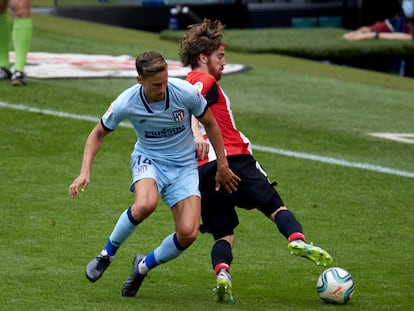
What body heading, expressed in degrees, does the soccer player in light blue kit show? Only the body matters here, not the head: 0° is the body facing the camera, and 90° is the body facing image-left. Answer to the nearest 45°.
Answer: approximately 0°

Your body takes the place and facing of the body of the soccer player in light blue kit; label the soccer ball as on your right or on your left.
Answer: on your left

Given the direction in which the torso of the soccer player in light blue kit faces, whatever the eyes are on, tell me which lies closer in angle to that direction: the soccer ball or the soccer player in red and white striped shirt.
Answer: the soccer ball

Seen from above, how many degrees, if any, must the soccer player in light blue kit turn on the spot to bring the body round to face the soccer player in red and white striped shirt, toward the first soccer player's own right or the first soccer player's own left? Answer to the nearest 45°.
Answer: approximately 135° to the first soccer player's own left
